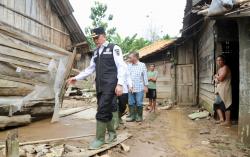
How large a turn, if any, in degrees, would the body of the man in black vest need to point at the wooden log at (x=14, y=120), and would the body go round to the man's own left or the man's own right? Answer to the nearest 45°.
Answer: approximately 90° to the man's own right

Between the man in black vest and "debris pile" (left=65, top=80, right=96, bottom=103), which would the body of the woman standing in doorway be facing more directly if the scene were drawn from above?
the man in black vest

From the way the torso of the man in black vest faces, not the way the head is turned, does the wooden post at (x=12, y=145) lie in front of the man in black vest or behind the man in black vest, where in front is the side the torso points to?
in front

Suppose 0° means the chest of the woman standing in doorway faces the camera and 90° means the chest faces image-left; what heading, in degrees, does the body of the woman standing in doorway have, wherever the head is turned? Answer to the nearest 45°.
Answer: approximately 45°

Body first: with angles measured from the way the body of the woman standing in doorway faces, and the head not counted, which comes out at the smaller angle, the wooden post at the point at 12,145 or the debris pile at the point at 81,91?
the wooden post

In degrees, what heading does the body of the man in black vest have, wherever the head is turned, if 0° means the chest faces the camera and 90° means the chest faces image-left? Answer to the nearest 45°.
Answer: approximately 45°

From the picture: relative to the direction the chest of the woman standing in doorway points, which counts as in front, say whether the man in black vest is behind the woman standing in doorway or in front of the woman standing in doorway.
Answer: in front
